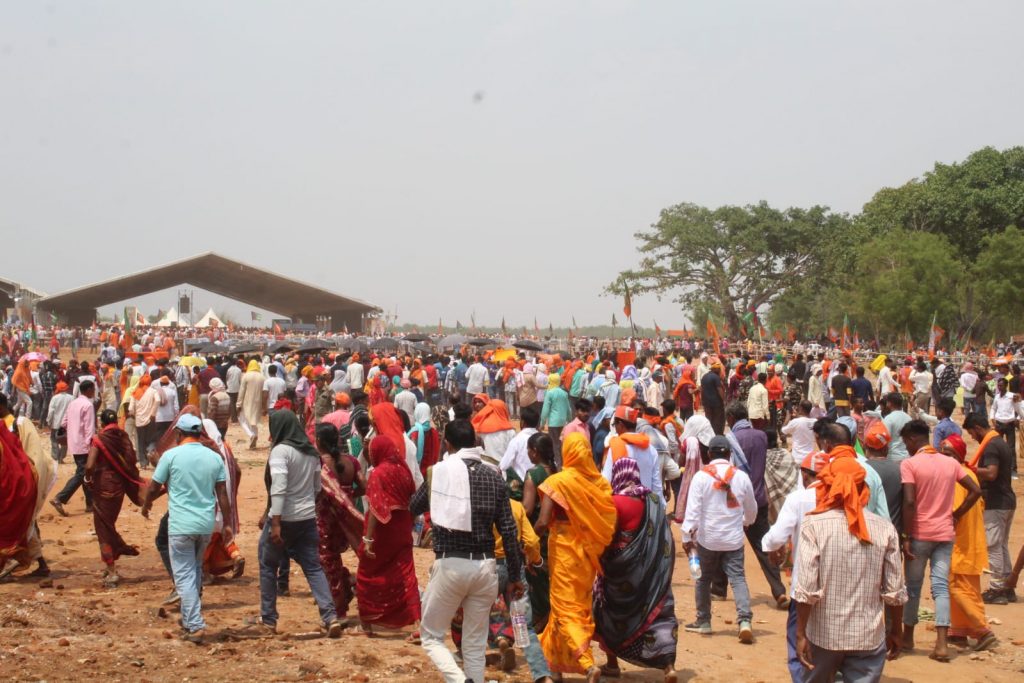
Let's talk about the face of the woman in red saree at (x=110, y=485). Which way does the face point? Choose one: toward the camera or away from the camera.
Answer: away from the camera

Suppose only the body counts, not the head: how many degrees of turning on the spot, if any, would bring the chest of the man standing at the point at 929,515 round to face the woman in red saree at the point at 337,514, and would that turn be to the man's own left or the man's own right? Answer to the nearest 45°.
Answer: approximately 45° to the man's own left

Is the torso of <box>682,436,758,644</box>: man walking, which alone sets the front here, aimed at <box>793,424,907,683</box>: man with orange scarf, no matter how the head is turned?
no

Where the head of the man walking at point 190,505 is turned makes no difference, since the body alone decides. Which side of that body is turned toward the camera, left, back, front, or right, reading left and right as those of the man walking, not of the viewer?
back

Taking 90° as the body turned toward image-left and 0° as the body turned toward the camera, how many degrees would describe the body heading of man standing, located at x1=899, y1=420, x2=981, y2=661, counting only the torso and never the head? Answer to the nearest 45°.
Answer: approximately 135°

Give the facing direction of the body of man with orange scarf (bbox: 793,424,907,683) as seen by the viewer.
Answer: away from the camera

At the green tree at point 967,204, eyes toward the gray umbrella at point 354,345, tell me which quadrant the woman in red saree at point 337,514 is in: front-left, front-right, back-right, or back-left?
front-left

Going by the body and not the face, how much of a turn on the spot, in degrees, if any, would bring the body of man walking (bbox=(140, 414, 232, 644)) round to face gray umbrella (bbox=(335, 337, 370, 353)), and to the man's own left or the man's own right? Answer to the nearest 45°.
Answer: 0° — they already face it

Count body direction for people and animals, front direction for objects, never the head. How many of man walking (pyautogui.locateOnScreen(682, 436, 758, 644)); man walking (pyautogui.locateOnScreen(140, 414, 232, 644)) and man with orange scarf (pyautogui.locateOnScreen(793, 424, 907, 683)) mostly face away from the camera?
3

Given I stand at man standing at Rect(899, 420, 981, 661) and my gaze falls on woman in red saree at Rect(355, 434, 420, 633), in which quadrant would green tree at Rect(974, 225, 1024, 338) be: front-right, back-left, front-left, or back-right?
back-right

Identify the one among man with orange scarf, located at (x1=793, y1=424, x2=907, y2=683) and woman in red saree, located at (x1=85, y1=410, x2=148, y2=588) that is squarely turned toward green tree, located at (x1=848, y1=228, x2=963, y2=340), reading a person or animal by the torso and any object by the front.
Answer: the man with orange scarf

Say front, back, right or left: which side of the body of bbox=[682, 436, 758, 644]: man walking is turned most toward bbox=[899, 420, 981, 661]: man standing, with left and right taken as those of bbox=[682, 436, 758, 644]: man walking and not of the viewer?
right

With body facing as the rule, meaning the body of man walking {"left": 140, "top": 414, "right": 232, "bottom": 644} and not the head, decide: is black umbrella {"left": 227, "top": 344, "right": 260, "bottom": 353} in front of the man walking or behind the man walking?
in front

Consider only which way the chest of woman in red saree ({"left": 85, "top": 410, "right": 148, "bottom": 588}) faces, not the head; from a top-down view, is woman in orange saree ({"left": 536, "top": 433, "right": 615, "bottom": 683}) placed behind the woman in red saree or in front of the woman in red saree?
behind

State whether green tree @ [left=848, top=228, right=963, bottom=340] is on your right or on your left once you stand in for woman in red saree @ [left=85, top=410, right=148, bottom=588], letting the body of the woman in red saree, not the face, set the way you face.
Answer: on your right

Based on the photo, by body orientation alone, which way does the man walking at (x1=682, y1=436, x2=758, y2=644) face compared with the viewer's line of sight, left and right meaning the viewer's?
facing away from the viewer

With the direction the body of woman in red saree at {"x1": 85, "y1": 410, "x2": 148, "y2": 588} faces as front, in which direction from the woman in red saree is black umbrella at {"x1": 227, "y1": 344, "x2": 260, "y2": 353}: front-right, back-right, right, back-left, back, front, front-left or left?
front-right

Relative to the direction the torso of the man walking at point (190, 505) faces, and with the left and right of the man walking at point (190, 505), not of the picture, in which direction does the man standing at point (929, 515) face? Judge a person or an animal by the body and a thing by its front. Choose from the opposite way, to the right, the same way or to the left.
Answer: the same way

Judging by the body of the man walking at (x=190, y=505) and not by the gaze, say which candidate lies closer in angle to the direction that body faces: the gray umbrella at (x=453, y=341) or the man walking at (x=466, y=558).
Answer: the gray umbrella

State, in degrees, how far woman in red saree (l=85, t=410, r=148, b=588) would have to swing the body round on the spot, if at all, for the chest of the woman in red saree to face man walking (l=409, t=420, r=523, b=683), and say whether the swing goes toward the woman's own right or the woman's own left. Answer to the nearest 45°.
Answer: approximately 180°
